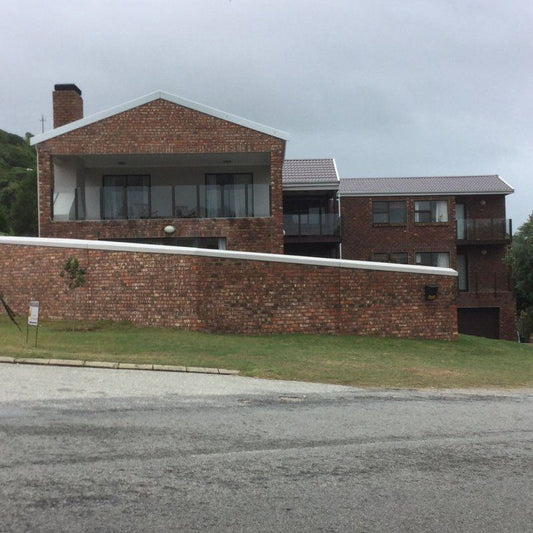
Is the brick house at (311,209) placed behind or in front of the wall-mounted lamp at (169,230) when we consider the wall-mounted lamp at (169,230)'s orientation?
behind

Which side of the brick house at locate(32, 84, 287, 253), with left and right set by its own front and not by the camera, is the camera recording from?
front

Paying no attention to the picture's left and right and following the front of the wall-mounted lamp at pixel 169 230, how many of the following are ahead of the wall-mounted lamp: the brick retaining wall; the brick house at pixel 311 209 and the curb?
2

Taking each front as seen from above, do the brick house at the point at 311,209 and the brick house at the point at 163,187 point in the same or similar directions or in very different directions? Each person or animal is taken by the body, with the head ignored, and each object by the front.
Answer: same or similar directions

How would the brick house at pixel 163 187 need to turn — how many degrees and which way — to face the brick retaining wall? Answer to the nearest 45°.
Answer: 0° — it already faces it

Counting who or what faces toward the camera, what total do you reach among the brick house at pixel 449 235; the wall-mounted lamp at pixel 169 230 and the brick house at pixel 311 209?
3

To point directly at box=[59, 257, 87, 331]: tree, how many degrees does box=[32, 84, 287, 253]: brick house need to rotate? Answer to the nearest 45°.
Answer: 0° — it already faces it

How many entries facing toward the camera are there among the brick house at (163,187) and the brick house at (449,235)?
2

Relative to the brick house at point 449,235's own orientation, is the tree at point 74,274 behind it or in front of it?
in front

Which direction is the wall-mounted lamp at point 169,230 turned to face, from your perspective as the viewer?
facing the viewer

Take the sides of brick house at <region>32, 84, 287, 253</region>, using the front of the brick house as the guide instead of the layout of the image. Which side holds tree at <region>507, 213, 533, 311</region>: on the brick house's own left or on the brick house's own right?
on the brick house's own left

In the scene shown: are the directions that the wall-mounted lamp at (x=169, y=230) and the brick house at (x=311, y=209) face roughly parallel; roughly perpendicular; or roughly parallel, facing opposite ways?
roughly parallel

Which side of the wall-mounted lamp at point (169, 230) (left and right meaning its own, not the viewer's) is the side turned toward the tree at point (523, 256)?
left
